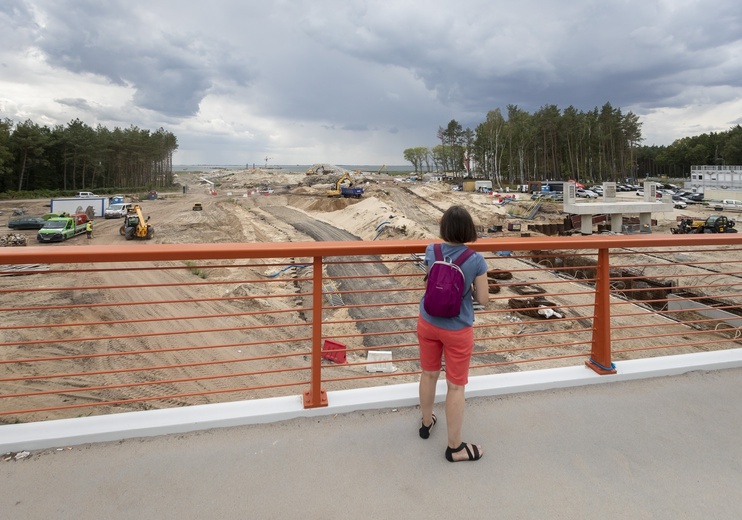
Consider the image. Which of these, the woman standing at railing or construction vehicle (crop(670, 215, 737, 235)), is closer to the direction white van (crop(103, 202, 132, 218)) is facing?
the woman standing at railing

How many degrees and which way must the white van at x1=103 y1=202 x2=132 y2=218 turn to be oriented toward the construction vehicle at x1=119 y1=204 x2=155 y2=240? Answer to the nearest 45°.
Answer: approximately 45° to its left

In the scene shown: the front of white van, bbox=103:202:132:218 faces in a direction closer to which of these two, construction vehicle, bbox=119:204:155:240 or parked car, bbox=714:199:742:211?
the construction vehicle

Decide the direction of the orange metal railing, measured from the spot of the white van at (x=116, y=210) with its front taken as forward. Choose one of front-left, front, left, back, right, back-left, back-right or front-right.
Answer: front-left

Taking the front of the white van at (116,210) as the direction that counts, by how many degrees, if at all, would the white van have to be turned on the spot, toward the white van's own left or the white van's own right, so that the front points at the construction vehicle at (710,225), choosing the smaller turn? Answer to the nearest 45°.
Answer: approximately 90° to the white van's own left

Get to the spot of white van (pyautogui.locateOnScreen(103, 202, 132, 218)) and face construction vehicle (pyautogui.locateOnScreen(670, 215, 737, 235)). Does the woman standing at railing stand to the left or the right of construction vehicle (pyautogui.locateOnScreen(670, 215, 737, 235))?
right

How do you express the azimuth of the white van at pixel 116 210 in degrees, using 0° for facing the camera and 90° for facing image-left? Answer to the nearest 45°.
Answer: approximately 45°

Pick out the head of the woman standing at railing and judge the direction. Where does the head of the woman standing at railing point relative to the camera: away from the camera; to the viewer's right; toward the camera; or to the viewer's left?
away from the camera

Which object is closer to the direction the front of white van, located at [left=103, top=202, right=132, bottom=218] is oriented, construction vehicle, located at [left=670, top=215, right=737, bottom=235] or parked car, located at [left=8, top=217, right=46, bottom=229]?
the parked car

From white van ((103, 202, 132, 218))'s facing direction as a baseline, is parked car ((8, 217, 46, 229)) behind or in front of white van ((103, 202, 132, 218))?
in front
